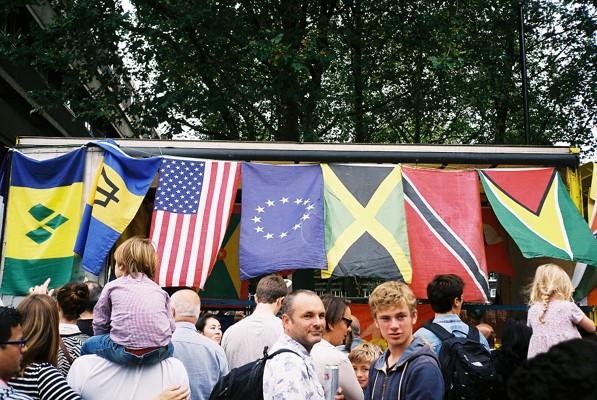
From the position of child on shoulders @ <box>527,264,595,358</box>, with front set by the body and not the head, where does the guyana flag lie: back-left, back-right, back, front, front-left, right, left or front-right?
front-left

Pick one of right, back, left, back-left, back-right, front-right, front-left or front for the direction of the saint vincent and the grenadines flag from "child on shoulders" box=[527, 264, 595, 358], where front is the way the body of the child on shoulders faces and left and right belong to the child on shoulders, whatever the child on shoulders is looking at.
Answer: back-left

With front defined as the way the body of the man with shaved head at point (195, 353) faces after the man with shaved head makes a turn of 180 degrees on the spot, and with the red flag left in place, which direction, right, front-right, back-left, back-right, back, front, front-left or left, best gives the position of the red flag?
back-left

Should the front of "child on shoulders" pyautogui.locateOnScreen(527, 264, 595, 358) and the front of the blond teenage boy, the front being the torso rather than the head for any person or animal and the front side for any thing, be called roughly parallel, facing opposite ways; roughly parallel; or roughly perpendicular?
roughly parallel, facing opposite ways

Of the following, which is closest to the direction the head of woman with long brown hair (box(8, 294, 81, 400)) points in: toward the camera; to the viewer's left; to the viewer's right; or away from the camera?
away from the camera

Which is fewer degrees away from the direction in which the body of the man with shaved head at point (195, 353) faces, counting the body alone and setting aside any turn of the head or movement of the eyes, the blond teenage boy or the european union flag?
the european union flag

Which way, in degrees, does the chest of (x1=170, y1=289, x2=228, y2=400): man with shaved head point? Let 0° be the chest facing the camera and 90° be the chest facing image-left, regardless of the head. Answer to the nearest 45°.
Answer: approximately 180°

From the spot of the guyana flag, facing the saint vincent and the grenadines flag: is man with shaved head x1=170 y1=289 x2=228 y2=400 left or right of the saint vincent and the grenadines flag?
left

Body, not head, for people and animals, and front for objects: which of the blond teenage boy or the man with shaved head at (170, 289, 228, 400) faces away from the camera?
the man with shaved head

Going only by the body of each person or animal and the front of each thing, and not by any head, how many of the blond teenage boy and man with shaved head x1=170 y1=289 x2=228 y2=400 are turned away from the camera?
1

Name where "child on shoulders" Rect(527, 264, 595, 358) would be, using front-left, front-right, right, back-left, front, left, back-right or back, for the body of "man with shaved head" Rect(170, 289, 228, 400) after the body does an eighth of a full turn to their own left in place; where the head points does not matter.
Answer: back-right

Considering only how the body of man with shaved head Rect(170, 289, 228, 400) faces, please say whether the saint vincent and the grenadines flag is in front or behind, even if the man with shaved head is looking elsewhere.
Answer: in front
